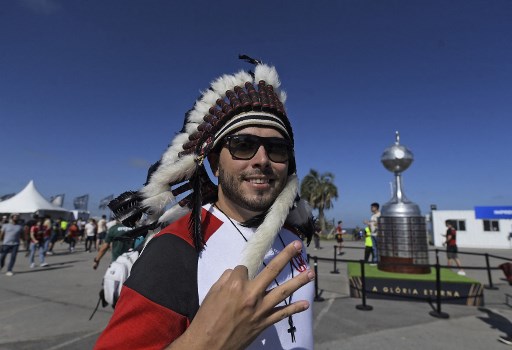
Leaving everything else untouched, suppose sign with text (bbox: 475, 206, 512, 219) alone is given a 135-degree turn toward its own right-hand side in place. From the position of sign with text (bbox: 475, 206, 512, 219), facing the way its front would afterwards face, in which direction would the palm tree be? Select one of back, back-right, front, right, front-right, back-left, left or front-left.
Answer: front-left

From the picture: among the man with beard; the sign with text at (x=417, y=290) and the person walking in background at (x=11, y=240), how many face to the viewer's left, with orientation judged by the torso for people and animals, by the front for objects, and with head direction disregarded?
0

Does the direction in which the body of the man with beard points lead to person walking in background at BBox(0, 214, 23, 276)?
no

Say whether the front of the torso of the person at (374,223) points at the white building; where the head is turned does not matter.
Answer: no

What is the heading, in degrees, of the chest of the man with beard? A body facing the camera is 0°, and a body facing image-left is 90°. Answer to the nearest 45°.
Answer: approximately 315°

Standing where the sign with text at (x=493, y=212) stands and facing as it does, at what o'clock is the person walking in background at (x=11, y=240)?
The person walking in background is roughly at 1 o'clock from the sign with text.

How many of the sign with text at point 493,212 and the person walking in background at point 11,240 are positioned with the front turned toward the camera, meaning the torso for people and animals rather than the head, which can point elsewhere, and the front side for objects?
2

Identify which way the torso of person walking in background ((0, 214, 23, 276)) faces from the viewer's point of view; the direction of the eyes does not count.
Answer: toward the camera

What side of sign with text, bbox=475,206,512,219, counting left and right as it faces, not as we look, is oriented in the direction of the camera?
front

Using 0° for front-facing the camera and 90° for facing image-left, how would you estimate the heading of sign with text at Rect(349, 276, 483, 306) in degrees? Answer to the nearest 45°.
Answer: approximately 0°
